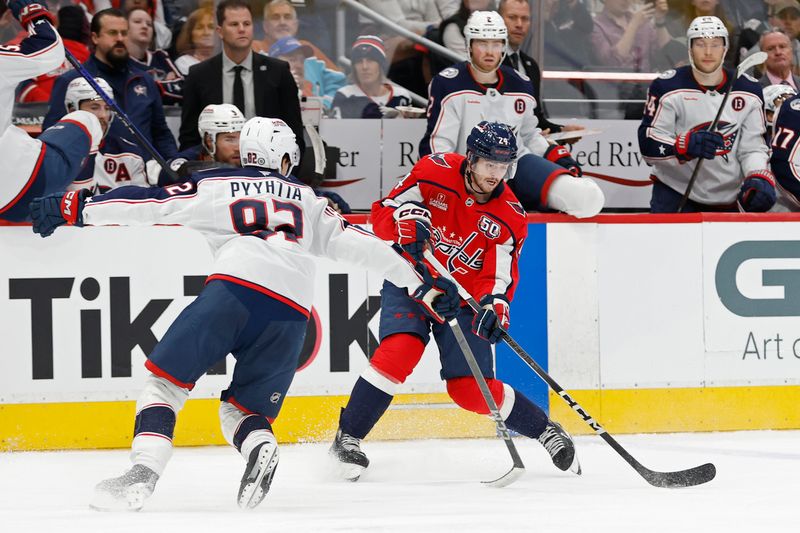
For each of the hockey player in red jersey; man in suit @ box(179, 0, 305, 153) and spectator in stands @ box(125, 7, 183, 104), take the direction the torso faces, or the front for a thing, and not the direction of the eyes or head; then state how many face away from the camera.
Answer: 0

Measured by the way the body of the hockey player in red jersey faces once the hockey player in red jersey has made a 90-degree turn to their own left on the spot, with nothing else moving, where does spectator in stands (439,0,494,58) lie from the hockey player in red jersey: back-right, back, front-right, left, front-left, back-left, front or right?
front-left

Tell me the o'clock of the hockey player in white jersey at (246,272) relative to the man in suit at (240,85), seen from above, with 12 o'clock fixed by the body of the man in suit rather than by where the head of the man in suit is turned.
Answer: The hockey player in white jersey is roughly at 12 o'clock from the man in suit.

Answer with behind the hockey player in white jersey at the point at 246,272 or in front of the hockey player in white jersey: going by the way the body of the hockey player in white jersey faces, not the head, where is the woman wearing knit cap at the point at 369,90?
in front

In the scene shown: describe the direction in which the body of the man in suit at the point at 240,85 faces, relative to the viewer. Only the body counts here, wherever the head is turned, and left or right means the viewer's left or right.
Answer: facing the viewer

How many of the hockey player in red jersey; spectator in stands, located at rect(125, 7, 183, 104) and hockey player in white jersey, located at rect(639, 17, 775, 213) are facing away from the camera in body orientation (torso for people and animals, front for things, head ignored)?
0

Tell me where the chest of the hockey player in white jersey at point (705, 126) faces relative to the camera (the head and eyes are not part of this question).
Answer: toward the camera

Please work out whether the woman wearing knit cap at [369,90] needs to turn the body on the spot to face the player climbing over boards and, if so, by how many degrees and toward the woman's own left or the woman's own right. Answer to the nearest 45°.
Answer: approximately 45° to the woman's own right

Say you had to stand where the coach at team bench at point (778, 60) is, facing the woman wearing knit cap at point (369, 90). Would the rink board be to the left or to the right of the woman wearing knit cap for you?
left

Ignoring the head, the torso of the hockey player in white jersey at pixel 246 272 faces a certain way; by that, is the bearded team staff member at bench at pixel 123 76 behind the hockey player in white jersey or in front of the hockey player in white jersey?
in front

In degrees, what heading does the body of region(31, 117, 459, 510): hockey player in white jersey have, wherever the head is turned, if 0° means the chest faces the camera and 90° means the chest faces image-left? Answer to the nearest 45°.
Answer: approximately 180°

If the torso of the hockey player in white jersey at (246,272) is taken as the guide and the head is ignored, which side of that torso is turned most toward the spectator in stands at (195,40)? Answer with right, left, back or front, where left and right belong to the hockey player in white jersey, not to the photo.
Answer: front
